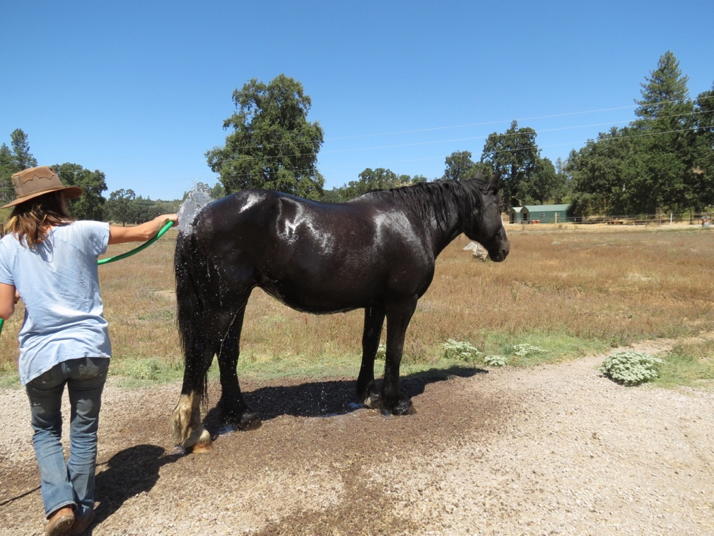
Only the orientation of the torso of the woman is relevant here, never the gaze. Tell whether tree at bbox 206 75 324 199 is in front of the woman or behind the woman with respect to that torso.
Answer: in front

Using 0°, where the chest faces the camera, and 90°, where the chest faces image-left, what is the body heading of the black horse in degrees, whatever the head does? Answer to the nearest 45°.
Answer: approximately 225°

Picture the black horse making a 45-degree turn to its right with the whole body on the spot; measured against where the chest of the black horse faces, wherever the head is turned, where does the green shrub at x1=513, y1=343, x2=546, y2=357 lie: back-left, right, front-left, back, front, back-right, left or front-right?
front-left

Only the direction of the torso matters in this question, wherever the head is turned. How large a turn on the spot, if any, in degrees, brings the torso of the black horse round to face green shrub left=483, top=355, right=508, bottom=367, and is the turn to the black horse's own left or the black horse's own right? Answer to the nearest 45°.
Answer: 0° — it already faces it

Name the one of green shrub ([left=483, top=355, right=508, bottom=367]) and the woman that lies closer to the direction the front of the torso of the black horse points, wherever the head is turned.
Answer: the green shrub

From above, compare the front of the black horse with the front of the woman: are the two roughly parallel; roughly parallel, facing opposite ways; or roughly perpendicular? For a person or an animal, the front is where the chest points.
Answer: roughly perpendicular

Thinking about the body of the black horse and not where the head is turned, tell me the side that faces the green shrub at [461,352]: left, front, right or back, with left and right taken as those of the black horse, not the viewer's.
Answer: front

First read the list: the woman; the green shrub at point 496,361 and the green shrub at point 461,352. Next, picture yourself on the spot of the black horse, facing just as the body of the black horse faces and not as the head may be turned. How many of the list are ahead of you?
2

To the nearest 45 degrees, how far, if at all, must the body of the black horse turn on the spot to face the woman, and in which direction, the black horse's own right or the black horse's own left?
approximately 180°

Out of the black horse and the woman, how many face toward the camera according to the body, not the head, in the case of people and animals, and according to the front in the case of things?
0

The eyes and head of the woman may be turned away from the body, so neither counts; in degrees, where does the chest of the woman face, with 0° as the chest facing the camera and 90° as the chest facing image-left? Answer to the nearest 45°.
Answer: approximately 180°
